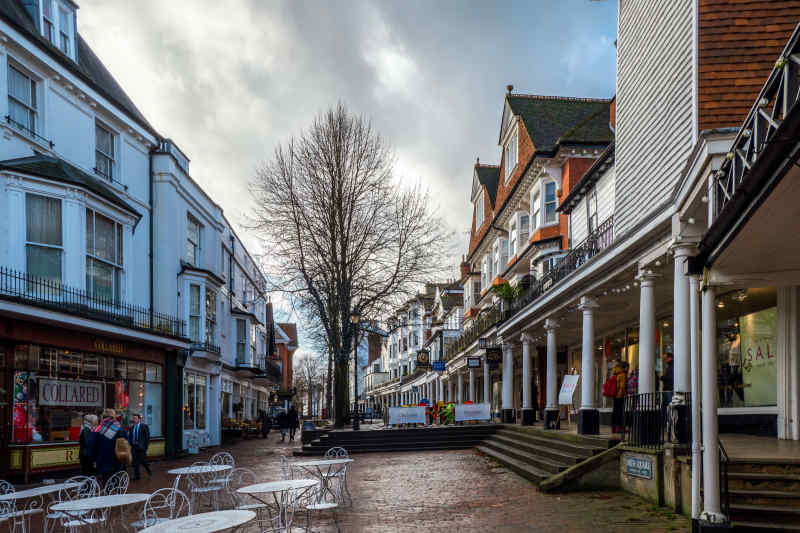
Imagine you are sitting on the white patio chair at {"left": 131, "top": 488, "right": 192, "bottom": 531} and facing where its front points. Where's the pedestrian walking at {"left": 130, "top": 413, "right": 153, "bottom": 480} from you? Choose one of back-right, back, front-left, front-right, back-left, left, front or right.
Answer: back-right

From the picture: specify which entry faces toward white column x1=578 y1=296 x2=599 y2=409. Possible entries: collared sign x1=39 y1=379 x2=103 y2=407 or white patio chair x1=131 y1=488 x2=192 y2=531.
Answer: the collared sign

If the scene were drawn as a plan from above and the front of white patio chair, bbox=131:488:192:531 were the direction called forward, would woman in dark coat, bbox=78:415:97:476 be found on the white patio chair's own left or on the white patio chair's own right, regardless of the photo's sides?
on the white patio chair's own right

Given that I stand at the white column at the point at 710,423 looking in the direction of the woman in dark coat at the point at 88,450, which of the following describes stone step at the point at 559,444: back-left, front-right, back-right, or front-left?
front-right

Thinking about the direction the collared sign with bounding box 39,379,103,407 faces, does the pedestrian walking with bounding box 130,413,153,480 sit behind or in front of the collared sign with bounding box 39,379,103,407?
in front

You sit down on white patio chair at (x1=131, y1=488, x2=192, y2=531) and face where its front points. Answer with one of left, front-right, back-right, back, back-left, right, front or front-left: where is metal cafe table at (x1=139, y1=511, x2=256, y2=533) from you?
front-left

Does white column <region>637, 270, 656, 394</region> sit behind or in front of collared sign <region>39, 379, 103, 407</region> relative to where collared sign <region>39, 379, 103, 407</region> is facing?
in front

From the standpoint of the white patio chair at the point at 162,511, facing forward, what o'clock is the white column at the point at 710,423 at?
The white column is roughly at 8 o'clock from the white patio chair.

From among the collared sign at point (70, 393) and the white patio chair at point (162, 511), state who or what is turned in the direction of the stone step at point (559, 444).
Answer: the collared sign

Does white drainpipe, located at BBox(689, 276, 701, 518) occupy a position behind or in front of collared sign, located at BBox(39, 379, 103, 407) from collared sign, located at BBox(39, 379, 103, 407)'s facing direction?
in front

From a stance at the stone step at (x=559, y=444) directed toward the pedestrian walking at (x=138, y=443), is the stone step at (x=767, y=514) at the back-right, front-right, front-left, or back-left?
back-left

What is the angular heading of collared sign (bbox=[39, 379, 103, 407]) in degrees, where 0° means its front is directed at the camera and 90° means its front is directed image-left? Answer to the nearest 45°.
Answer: approximately 315°

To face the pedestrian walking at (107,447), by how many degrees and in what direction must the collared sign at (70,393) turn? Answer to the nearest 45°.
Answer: approximately 45° to its right

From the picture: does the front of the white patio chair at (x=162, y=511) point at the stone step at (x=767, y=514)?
no
